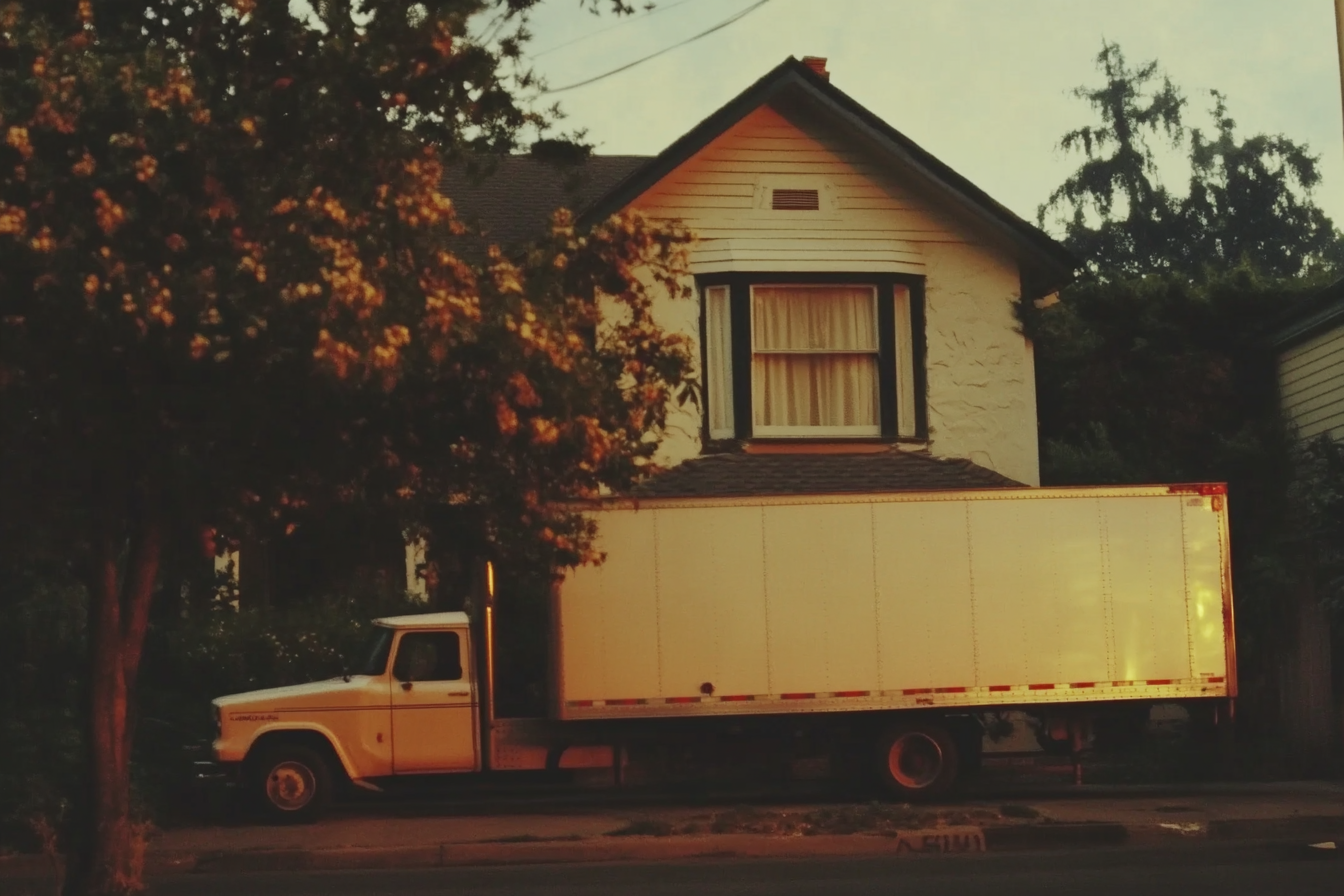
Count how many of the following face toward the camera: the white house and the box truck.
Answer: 1

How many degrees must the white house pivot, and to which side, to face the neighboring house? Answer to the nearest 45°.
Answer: approximately 90° to its left

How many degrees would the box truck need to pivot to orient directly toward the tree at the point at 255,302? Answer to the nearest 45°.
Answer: approximately 45° to its left

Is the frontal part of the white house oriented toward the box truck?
yes

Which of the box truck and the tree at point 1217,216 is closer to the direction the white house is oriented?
the box truck

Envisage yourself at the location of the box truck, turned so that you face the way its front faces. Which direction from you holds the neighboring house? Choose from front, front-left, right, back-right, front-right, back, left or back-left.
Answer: back-right

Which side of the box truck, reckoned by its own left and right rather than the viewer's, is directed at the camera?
left

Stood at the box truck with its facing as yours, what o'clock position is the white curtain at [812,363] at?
The white curtain is roughly at 3 o'clock from the box truck.

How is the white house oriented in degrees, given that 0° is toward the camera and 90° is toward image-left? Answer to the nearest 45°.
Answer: approximately 0°

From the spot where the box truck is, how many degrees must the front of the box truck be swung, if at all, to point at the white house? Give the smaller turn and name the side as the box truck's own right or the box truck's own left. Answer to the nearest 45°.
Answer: approximately 90° to the box truck's own right

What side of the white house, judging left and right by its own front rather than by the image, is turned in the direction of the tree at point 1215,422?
left

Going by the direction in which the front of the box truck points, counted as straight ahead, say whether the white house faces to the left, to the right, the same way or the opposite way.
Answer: to the left
